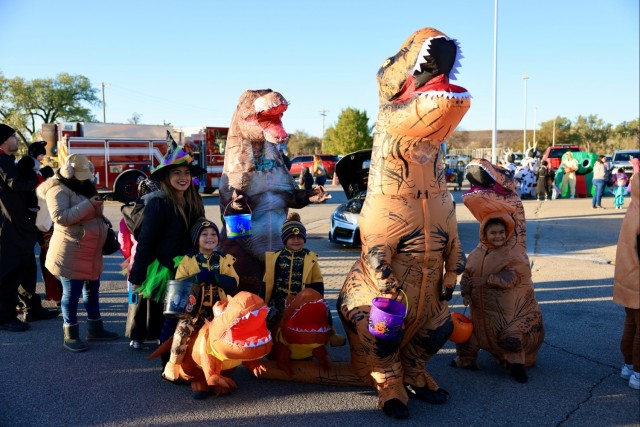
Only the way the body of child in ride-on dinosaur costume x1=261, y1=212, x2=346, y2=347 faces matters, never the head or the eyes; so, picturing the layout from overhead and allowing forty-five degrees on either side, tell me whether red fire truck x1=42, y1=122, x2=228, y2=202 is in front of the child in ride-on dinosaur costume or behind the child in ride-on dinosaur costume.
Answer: behind

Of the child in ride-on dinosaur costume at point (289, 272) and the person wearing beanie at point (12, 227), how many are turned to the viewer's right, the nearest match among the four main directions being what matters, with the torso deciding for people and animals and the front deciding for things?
1

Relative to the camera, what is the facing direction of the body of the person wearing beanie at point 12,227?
to the viewer's right

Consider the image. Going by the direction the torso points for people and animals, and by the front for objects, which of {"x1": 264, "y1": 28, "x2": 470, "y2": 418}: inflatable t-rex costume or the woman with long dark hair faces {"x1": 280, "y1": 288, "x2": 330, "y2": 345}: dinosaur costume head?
the woman with long dark hair

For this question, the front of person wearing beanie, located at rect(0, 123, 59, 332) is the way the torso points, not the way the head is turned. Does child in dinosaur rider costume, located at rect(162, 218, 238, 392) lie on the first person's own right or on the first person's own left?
on the first person's own right

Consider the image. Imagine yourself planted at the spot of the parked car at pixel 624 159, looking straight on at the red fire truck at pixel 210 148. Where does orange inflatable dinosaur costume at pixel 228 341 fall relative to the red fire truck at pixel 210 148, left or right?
left

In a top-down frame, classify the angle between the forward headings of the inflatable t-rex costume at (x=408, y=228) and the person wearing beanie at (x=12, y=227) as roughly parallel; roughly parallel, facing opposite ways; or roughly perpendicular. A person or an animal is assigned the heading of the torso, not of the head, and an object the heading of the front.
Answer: roughly perpendicular

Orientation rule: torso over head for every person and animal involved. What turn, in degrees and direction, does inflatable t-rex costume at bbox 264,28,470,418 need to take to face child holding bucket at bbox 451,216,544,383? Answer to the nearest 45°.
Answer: approximately 90° to its left

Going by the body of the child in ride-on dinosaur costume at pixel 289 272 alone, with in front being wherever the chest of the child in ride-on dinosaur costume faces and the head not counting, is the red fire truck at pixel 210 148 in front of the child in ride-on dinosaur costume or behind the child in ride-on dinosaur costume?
behind

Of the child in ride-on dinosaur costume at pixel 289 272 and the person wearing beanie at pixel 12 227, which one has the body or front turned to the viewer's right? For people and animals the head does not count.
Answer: the person wearing beanie

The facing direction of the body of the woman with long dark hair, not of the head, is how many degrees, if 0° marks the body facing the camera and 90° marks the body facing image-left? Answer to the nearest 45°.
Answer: approximately 315°
